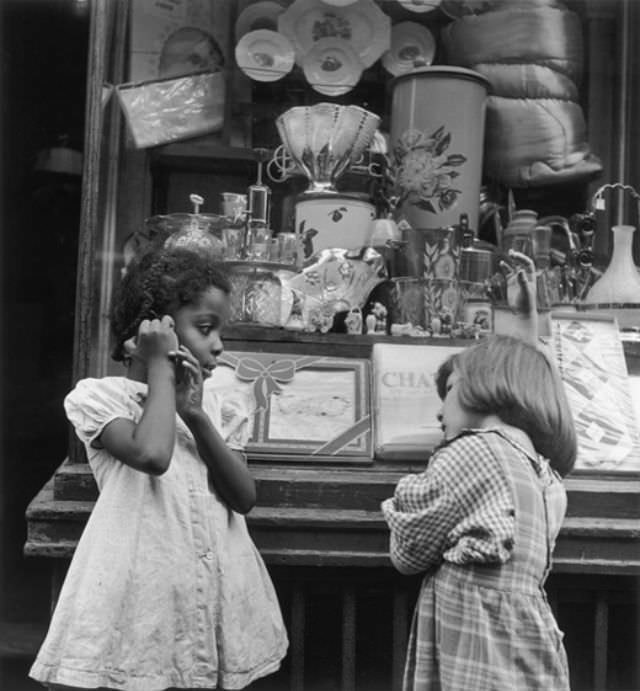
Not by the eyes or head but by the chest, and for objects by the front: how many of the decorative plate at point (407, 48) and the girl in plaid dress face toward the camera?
1

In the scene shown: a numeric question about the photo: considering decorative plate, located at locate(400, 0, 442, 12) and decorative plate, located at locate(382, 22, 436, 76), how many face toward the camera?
2

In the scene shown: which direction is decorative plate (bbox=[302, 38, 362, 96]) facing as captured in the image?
toward the camera

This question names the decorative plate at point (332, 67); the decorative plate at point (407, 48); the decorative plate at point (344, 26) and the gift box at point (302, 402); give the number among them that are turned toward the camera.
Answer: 4

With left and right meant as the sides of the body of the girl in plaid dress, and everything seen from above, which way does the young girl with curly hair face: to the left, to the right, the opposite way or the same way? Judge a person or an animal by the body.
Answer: the opposite way

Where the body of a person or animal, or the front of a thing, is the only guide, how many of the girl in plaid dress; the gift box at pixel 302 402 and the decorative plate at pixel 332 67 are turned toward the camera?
2

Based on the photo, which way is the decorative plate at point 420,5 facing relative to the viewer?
toward the camera

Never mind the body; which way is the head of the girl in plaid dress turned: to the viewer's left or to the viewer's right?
to the viewer's left

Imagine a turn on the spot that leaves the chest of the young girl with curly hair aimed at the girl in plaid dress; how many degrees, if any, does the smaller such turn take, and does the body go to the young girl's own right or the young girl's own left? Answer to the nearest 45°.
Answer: approximately 45° to the young girl's own left

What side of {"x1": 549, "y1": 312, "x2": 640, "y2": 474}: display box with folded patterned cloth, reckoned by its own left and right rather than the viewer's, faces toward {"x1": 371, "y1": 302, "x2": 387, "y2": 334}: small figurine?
right

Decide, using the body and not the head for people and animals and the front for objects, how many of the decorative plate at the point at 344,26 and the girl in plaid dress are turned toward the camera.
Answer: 1
